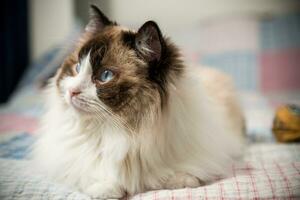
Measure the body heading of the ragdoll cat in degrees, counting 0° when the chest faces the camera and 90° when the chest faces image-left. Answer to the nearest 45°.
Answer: approximately 45°

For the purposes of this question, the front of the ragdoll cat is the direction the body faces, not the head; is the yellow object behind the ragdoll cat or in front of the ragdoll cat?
behind
